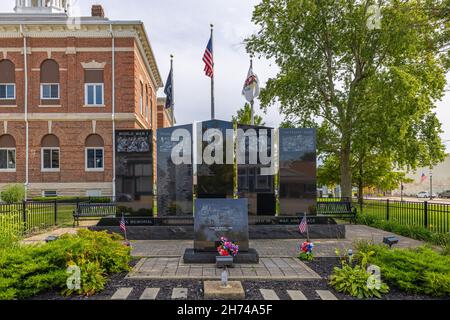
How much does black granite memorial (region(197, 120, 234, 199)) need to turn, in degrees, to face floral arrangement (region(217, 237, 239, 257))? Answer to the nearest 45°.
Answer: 0° — it already faces it

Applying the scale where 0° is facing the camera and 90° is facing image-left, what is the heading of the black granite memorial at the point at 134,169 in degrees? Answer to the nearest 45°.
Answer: approximately 0°

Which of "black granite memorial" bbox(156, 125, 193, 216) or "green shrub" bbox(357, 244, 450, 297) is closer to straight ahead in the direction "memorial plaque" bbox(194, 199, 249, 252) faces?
the green shrub

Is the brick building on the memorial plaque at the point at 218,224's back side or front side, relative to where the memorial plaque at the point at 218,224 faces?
on the back side

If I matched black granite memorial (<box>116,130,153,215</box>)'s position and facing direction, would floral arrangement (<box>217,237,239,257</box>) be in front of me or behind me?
in front

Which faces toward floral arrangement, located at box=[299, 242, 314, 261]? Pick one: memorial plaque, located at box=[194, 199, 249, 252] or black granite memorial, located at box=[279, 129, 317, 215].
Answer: the black granite memorial

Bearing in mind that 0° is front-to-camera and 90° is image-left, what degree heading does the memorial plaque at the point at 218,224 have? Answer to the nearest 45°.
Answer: approximately 0°

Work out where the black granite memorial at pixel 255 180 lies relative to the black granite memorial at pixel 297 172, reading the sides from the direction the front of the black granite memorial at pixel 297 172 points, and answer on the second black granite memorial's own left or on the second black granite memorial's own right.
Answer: on the second black granite memorial's own right
